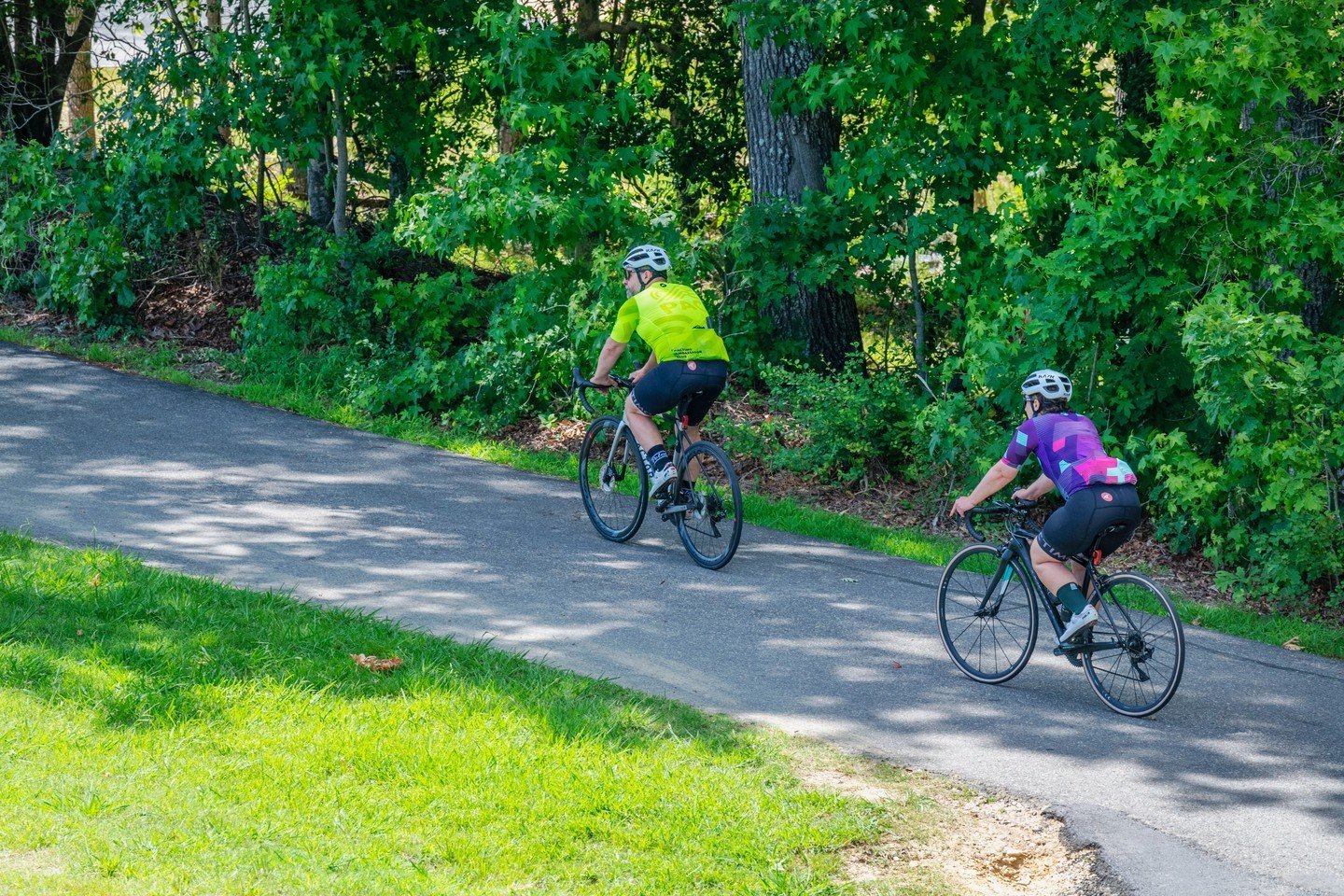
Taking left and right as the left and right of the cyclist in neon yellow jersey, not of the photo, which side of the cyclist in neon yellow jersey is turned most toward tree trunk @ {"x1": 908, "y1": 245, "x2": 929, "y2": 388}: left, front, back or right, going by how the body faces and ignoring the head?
right

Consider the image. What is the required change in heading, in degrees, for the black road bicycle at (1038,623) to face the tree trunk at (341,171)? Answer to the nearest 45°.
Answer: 0° — it already faces it

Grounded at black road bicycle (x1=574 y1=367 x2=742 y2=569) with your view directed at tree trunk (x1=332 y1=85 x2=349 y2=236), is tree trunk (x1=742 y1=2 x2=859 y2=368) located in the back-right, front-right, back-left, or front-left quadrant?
front-right

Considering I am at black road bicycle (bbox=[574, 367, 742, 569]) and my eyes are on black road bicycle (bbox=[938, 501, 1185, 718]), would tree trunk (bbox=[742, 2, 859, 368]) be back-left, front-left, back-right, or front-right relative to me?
back-left

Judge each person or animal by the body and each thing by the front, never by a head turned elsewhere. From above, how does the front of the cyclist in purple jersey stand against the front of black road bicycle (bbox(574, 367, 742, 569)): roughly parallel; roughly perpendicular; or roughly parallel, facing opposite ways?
roughly parallel

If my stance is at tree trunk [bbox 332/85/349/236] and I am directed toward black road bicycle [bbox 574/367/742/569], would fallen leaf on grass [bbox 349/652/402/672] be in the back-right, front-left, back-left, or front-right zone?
front-right

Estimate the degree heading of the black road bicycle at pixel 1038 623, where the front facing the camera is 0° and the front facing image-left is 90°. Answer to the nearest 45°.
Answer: approximately 135°

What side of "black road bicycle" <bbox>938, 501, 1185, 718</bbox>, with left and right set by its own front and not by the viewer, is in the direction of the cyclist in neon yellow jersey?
front

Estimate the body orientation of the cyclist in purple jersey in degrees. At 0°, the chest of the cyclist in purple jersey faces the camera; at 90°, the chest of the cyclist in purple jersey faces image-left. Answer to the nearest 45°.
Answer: approximately 135°

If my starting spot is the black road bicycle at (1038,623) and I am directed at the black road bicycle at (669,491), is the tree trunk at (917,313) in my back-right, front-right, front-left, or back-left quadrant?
front-right

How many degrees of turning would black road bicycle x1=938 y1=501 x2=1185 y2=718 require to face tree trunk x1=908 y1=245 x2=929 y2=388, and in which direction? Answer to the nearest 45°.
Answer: approximately 45° to its right

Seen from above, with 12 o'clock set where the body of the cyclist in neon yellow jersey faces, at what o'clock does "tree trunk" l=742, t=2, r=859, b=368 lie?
The tree trunk is roughly at 2 o'clock from the cyclist in neon yellow jersey.

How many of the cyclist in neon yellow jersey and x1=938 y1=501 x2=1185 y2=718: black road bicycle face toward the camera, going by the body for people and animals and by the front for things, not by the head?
0

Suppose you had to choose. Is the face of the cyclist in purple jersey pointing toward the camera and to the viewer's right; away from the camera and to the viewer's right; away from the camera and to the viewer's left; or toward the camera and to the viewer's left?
away from the camera and to the viewer's left

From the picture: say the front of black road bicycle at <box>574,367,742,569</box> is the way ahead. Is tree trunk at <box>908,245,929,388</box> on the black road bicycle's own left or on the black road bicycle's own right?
on the black road bicycle's own right

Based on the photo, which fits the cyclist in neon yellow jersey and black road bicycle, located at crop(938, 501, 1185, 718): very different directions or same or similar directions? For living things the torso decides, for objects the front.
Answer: same or similar directions
